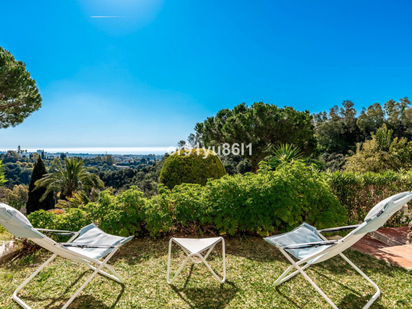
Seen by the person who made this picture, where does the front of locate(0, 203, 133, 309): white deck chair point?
facing away from the viewer and to the right of the viewer

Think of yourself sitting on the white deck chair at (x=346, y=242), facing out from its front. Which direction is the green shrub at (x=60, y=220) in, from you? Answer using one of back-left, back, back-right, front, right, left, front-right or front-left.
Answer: front-left

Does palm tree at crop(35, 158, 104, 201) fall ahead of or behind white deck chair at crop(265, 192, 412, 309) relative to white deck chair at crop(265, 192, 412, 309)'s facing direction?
ahead

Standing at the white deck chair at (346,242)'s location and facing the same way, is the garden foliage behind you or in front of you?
in front

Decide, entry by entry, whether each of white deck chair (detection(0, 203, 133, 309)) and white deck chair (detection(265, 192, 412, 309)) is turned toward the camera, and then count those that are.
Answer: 0

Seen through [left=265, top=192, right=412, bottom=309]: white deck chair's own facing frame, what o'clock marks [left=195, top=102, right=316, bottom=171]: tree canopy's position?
The tree canopy is roughly at 1 o'clock from the white deck chair.

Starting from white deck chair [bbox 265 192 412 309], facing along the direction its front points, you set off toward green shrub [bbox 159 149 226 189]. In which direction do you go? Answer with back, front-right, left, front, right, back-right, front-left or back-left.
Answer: front

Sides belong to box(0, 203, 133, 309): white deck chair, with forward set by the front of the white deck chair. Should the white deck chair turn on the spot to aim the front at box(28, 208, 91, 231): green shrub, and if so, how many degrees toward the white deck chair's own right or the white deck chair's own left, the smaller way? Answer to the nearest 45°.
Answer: approximately 45° to the white deck chair's own left

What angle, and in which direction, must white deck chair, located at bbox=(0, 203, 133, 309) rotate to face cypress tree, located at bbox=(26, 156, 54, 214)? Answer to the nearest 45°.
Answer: approximately 45° to its left

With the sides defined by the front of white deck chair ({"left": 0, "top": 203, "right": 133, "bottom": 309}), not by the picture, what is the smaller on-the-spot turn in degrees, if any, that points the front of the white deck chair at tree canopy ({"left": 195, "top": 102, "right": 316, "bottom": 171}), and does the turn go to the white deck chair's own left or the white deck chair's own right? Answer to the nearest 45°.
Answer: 0° — it already faces it

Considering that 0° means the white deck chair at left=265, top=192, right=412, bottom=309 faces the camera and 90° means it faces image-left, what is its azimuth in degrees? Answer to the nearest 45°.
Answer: approximately 135°
